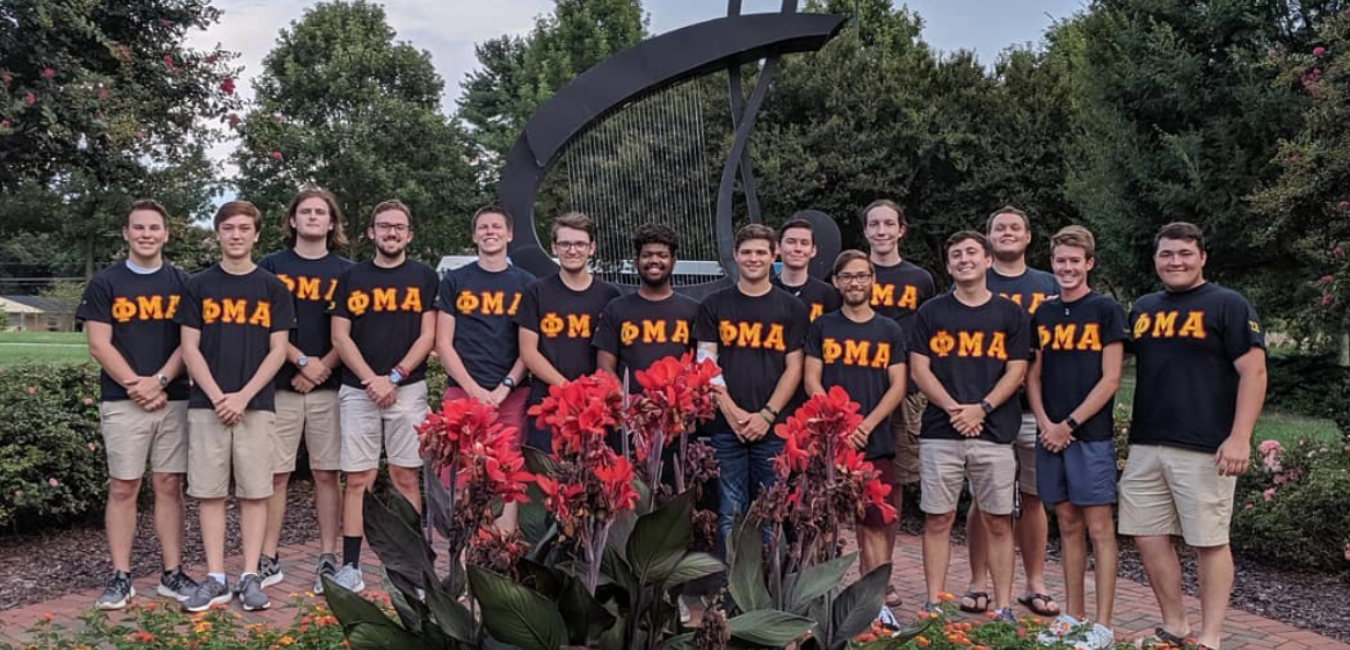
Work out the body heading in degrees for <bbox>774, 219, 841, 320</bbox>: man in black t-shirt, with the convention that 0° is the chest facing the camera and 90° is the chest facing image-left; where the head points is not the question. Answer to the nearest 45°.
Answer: approximately 0°

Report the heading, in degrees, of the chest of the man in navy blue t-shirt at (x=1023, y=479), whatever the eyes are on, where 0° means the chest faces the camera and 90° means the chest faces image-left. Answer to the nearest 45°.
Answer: approximately 0°

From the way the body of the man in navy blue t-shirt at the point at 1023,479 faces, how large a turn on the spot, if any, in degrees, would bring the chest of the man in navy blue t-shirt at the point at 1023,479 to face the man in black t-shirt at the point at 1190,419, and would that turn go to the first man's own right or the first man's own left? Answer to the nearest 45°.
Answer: approximately 45° to the first man's own left

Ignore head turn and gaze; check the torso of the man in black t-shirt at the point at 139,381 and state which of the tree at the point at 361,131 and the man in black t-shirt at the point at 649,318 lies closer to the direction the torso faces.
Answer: the man in black t-shirt

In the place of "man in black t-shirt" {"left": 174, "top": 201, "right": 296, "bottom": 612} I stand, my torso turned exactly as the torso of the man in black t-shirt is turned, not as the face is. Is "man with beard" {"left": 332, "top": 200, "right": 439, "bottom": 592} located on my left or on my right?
on my left

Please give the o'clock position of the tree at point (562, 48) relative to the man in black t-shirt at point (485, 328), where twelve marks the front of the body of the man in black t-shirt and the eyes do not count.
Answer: The tree is roughly at 6 o'clock from the man in black t-shirt.

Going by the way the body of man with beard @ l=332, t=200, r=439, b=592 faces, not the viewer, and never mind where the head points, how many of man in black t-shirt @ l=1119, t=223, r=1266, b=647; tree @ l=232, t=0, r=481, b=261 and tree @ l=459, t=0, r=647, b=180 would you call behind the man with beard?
2
